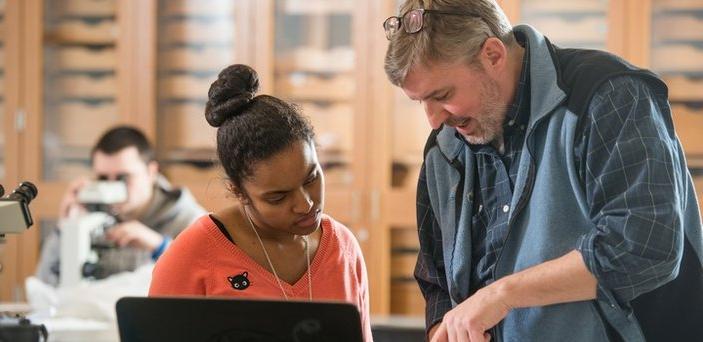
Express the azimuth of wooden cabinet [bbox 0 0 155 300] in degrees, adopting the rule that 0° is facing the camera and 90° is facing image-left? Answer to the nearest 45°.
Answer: approximately 0°

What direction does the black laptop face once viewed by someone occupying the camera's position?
facing away from the viewer

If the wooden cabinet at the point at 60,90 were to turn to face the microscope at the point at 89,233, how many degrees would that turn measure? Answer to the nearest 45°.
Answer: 0° — it already faces it

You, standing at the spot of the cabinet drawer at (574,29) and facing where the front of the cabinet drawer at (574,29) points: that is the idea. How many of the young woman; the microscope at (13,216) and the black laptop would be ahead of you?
3

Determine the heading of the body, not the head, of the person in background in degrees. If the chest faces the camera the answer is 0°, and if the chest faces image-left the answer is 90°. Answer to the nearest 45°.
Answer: approximately 45°

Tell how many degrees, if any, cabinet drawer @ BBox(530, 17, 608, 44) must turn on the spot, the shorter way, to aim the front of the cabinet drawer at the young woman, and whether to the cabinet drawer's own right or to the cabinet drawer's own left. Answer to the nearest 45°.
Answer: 0° — it already faces them

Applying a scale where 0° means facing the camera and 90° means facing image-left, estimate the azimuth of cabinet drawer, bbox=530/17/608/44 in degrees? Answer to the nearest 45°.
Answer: approximately 0°
